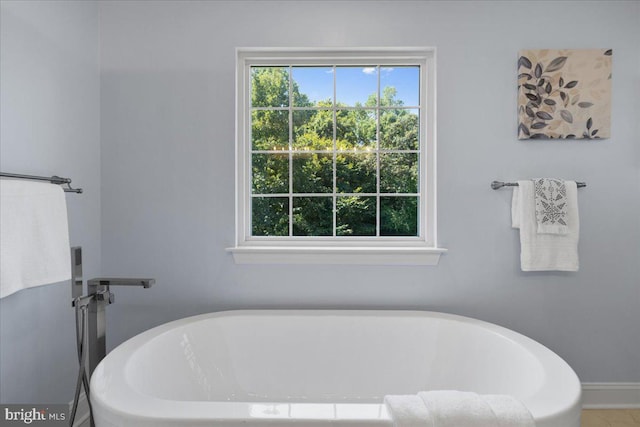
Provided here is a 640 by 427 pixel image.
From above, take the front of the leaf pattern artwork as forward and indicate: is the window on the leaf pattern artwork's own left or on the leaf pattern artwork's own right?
on the leaf pattern artwork's own right

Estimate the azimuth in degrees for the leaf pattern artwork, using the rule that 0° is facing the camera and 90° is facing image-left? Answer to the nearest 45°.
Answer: approximately 0°

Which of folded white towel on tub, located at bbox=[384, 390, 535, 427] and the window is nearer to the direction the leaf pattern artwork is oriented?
the folded white towel on tub

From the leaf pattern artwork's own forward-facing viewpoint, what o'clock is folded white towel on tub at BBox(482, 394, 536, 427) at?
The folded white towel on tub is roughly at 12 o'clock from the leaf pattern artwork.

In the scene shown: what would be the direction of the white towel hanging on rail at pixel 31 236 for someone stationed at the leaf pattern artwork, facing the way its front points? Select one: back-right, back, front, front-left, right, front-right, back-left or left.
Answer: front-right

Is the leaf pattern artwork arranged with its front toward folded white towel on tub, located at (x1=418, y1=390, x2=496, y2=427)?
yes
